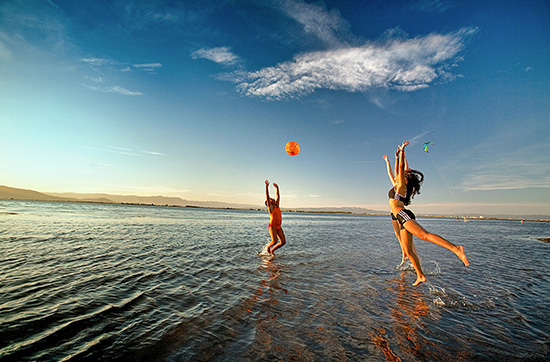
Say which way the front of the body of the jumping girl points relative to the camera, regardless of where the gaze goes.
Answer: to the viewer's left

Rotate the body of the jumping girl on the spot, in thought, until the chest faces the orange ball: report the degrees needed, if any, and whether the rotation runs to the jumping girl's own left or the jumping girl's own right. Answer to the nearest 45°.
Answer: approximately 45° to the jumping girl's own right
